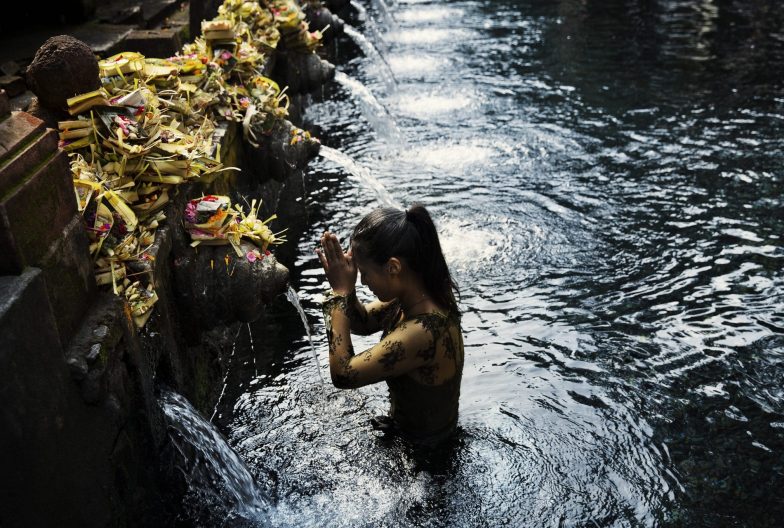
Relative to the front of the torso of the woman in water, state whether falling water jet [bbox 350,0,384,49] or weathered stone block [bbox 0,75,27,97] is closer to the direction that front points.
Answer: the weathered stone block

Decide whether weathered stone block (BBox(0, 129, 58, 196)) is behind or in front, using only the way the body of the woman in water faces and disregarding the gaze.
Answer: in front

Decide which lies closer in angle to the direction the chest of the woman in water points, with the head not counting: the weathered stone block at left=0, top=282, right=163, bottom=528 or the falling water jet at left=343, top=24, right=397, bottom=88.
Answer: the weathered stone block

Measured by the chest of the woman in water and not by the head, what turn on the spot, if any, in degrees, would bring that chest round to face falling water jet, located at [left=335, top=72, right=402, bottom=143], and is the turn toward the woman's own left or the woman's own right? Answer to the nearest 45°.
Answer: approximately 90° to the woman's own right

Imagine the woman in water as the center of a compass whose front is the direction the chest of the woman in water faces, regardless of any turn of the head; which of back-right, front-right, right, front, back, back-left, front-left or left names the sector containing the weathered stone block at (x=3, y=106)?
front

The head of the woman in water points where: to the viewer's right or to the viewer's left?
to the viewer's left

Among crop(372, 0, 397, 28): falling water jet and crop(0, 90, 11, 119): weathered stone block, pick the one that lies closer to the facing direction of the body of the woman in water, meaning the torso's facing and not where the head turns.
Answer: the weathered stone block

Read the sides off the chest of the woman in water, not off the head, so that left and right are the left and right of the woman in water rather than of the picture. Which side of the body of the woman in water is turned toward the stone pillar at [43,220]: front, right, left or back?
front

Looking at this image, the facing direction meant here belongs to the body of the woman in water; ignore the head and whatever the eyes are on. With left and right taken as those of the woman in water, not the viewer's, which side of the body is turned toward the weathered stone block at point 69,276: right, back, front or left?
front

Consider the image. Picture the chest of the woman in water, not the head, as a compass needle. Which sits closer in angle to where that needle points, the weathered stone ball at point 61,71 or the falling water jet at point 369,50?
the weathered stone ball

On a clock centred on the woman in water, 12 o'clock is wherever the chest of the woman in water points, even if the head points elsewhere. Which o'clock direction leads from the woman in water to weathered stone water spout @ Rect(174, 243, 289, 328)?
The weathered stone water spout is roughly at 1 o'clock from the woman in water.

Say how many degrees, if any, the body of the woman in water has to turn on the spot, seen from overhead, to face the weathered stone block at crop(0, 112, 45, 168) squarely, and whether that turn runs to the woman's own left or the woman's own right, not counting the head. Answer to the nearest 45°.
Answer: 0° — they already face it

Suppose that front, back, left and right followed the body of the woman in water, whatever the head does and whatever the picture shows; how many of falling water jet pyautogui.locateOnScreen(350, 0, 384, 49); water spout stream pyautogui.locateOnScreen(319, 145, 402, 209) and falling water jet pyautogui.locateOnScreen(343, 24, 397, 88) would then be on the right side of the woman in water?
3

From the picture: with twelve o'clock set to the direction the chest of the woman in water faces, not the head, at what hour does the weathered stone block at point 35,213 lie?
The weathered stone block is roughly at 11 o'clock from the woman in water.

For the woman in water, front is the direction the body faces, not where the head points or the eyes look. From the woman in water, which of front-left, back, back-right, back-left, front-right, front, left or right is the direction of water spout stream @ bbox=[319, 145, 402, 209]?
right

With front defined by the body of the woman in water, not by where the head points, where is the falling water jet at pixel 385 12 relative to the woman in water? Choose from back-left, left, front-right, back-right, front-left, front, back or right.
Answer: right

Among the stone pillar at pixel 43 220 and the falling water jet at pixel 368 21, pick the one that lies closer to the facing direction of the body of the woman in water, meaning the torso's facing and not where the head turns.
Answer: the stone pillar

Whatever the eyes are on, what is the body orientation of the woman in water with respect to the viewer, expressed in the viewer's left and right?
facing to the left of the viewer

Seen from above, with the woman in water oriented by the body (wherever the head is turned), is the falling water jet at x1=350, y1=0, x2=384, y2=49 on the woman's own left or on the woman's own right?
on the woman's own right
